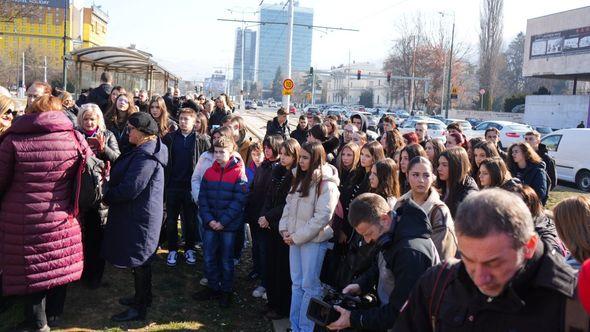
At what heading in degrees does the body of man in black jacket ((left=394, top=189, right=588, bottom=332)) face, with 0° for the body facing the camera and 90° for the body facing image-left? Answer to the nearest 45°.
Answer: approximately 45°

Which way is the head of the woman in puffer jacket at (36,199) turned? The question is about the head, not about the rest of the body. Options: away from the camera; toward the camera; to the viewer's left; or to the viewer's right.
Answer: away from the camera

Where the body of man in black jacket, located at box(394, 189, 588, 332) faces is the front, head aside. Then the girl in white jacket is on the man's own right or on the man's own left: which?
on the man's own right

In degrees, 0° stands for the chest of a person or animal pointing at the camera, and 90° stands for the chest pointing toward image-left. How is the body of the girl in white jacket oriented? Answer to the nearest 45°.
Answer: approximately 45°

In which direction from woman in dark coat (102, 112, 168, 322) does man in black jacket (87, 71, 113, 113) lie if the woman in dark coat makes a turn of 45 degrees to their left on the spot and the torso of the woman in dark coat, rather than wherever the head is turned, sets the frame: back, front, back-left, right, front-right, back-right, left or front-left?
back-right

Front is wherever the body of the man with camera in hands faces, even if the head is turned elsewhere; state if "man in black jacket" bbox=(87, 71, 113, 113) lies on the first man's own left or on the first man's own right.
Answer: on the first man's own right

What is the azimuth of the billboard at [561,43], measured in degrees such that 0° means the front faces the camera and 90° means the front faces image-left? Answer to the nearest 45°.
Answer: approximately 45°

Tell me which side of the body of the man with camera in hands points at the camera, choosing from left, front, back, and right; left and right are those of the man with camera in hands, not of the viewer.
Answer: left
